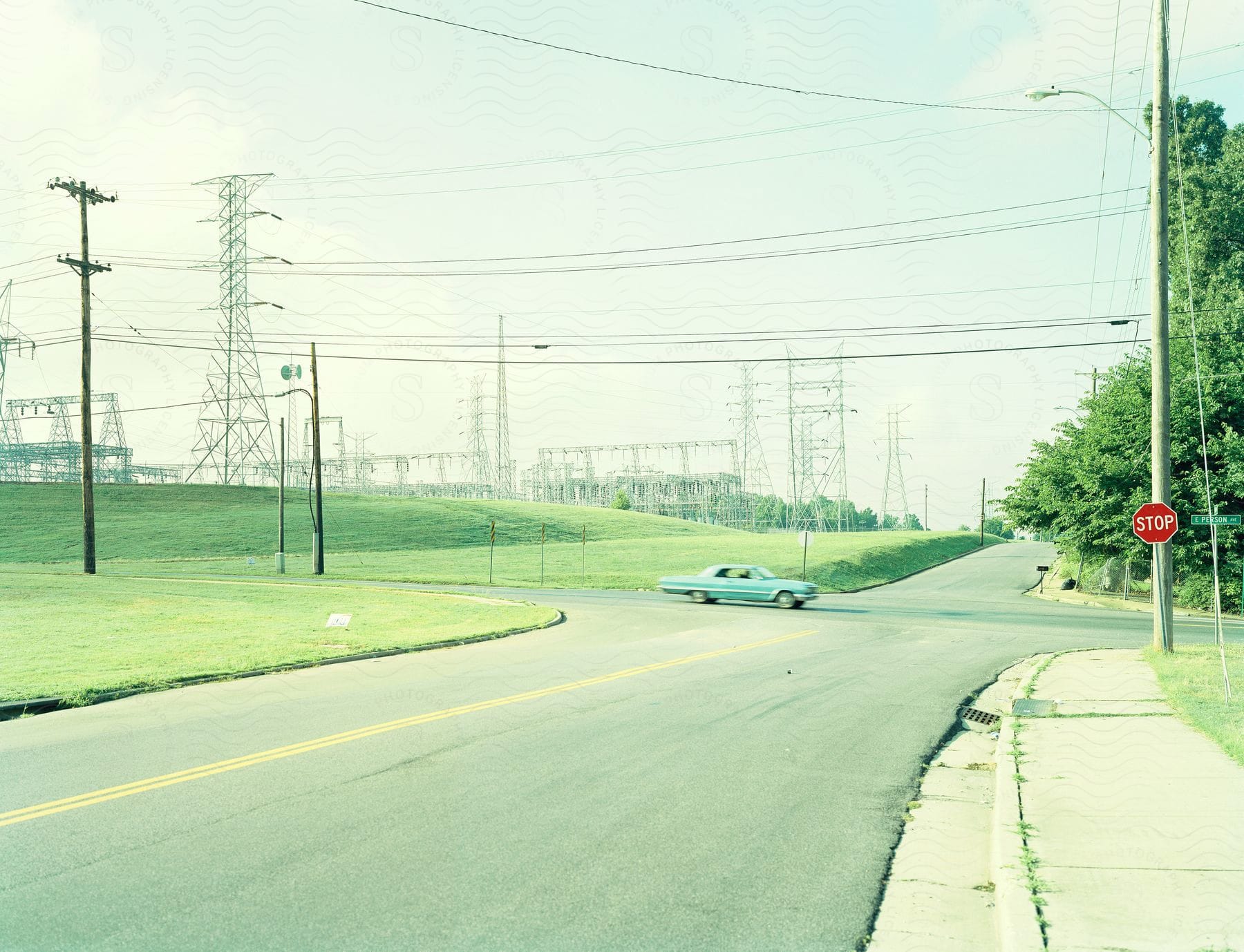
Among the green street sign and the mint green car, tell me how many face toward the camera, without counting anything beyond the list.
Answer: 1

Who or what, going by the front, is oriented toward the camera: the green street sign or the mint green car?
the green street sign

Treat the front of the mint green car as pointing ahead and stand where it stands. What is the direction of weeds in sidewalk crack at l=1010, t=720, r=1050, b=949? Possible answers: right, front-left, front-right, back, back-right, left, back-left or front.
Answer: right

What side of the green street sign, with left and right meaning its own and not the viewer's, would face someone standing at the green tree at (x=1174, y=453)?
back

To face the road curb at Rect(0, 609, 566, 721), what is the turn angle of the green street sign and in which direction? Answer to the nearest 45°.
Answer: approximately 45° to its right

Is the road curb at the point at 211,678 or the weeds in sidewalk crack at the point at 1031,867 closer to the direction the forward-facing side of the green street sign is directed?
the weeds in sidewalk crack

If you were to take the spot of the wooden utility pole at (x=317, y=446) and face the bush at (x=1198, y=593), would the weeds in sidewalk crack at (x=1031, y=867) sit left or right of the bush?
right

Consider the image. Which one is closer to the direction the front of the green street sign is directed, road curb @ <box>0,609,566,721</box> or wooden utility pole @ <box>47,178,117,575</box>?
the road curb

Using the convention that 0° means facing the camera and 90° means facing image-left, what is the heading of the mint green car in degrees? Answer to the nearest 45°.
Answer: approximately 270°

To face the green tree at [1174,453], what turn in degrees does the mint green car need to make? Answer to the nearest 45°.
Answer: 0° — it already faces it

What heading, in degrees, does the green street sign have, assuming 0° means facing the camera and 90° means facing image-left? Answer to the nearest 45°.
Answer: approximately 0°
